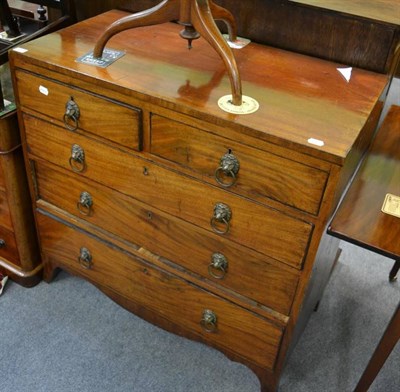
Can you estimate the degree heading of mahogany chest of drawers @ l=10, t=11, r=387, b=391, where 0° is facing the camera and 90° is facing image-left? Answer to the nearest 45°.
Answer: approximately 45°
